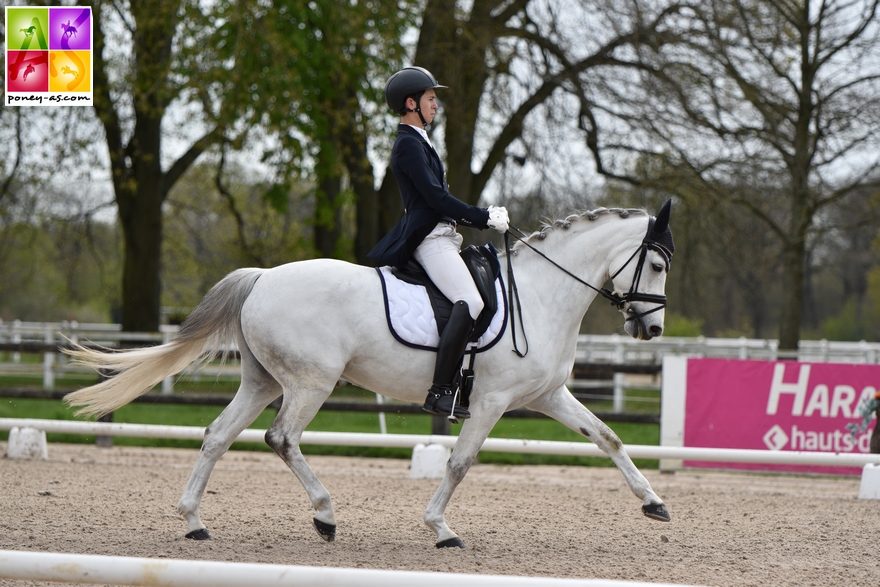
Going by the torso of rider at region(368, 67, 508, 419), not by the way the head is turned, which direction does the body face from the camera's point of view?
to the viewer's right

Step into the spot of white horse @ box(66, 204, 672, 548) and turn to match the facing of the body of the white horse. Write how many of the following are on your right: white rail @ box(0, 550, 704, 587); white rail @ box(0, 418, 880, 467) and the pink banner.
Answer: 1

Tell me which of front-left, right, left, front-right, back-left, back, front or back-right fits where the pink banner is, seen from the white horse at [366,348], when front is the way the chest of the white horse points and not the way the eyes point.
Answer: front-left

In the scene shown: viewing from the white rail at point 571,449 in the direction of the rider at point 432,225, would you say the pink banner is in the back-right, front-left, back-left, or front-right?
back-left

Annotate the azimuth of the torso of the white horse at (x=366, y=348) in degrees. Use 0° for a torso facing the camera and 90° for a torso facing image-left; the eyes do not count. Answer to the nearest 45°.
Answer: approximately 270°

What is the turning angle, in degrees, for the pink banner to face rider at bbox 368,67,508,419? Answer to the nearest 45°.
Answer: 0° — it already faces them

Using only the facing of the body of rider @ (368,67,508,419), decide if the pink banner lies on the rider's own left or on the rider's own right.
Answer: on the rider's own left

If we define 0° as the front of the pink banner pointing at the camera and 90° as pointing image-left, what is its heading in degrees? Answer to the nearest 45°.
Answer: approximately 0°

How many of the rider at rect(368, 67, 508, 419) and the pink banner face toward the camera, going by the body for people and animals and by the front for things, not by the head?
1

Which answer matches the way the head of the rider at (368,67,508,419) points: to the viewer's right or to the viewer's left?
to the viewer's right

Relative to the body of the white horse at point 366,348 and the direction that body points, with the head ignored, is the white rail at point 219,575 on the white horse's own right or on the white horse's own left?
on the white horse's own right

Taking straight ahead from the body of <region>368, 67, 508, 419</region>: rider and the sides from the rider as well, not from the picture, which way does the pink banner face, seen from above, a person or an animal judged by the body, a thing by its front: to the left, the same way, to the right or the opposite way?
to the right
